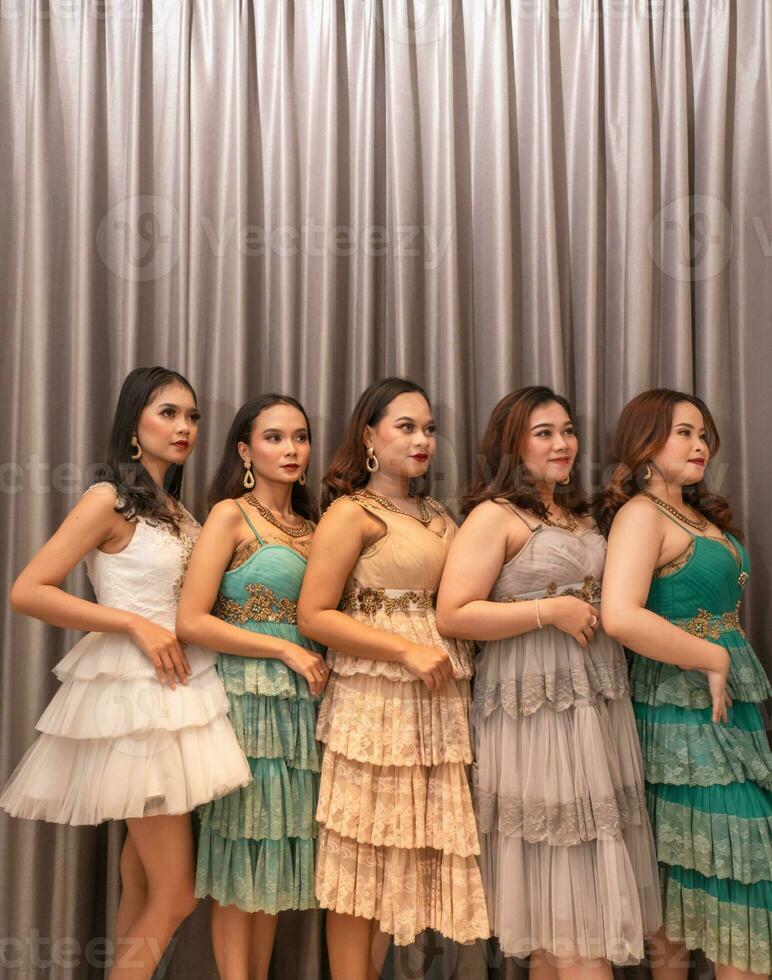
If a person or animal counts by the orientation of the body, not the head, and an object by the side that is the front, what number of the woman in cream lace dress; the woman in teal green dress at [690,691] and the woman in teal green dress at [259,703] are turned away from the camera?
0

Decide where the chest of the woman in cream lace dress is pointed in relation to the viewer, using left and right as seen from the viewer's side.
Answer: facing the viewer and to the right of the viewer

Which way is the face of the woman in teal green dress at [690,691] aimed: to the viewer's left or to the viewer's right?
to the viewer's right

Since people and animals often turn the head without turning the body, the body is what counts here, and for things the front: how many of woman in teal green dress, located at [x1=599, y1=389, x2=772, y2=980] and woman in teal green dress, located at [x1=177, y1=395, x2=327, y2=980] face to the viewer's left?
0

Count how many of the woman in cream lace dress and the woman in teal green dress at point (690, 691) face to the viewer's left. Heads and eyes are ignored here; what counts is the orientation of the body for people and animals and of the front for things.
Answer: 0

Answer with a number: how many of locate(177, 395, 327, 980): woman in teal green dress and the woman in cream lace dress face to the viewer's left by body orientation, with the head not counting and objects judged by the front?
0

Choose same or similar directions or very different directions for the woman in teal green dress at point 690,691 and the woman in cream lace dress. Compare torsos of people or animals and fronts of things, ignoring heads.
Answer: same or similar directions

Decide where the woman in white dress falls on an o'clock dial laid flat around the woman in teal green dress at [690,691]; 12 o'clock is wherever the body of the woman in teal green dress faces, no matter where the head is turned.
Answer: The woman in white dress is roughly at 4 o'clock from the woman in teal green dress.

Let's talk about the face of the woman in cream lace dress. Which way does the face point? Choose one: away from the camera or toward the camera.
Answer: toward the camera

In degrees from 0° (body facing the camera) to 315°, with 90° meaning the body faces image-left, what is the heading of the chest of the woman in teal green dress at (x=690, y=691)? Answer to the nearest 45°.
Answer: approximately 315°

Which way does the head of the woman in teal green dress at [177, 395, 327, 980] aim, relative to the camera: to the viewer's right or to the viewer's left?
to the viewer's right

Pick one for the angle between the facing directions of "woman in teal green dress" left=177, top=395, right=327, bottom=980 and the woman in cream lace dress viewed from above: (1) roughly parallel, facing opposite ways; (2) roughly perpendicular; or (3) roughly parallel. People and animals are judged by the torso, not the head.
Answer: roughly parallel

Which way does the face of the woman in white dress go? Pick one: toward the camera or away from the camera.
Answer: toward the camera
